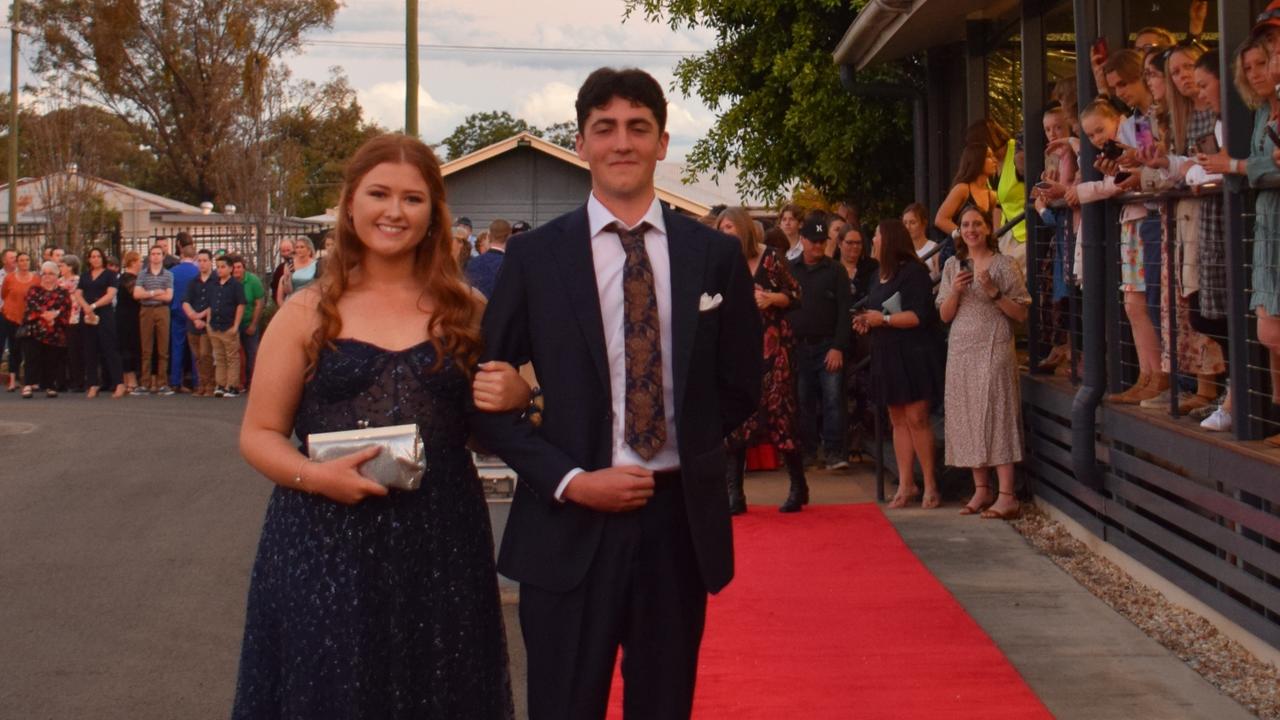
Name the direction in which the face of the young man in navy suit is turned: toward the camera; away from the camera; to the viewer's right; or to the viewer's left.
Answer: toward the camera

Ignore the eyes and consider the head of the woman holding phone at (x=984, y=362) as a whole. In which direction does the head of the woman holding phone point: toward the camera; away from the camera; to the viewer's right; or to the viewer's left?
toward the camera

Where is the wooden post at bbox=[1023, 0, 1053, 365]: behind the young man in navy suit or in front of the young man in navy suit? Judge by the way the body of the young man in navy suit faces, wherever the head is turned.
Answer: behind

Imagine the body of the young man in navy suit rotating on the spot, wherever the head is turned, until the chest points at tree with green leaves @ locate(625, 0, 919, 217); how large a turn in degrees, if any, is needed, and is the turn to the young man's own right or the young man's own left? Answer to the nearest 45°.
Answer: approximately 180°

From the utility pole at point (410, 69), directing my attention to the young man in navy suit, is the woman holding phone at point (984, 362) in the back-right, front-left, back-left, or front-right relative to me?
front-left

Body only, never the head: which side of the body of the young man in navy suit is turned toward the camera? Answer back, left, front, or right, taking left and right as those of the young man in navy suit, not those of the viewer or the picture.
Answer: front

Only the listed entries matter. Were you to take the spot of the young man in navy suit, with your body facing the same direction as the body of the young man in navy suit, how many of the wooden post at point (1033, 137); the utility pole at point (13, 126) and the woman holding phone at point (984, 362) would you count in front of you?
0

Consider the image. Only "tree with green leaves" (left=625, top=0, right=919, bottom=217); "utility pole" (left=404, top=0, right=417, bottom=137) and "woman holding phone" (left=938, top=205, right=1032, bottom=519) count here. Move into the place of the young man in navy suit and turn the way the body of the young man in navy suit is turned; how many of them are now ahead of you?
0

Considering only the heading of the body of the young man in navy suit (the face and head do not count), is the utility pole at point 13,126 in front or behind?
behind
